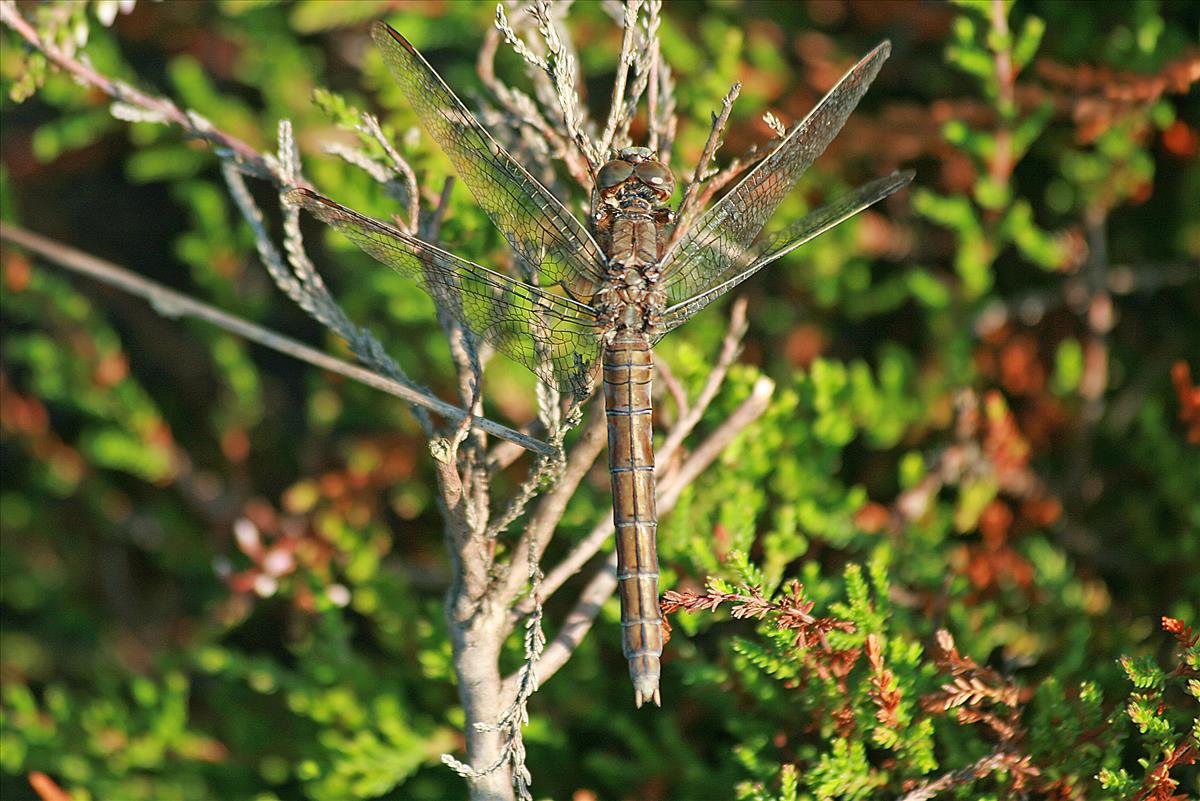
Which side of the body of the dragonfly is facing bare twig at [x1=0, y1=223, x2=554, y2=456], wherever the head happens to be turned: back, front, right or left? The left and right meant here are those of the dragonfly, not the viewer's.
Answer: left

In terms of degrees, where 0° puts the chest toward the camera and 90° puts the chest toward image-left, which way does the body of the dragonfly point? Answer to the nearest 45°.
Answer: approximately 180°
